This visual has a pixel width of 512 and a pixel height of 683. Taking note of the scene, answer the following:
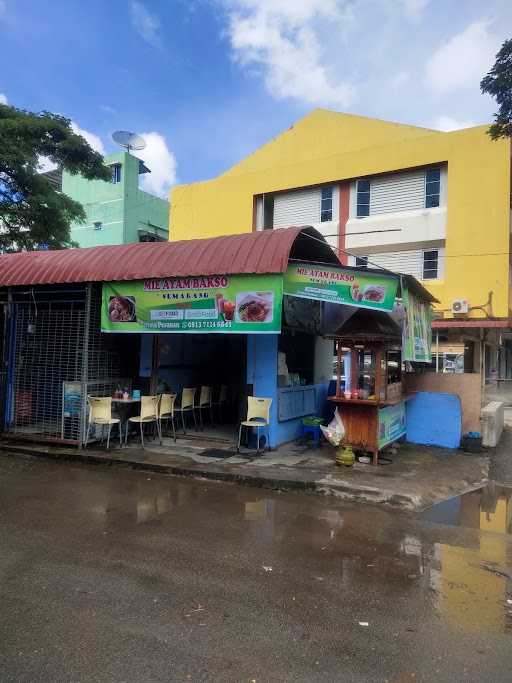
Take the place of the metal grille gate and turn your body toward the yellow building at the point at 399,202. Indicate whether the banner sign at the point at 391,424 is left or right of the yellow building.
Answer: right

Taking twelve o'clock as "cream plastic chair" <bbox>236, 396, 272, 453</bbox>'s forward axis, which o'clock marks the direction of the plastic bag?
The plastic bag is roughly at 8 o'clock from the cream plastic chair.

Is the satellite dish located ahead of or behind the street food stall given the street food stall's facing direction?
behind

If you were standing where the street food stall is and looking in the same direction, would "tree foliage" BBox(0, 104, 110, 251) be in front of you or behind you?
behind

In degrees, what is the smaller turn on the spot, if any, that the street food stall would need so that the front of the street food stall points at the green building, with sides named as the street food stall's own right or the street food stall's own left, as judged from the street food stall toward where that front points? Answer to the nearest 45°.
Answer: approximately 180°

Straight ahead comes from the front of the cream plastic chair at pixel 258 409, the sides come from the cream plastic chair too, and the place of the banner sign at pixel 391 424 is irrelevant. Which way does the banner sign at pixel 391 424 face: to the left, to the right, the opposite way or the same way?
to the left

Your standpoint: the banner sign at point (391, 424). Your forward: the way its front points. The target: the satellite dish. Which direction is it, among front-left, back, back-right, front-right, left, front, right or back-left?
back

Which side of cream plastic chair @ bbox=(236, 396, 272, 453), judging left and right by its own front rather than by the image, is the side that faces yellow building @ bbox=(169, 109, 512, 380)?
back

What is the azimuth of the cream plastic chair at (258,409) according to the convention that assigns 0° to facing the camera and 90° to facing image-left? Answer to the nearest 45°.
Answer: approximately 45°
